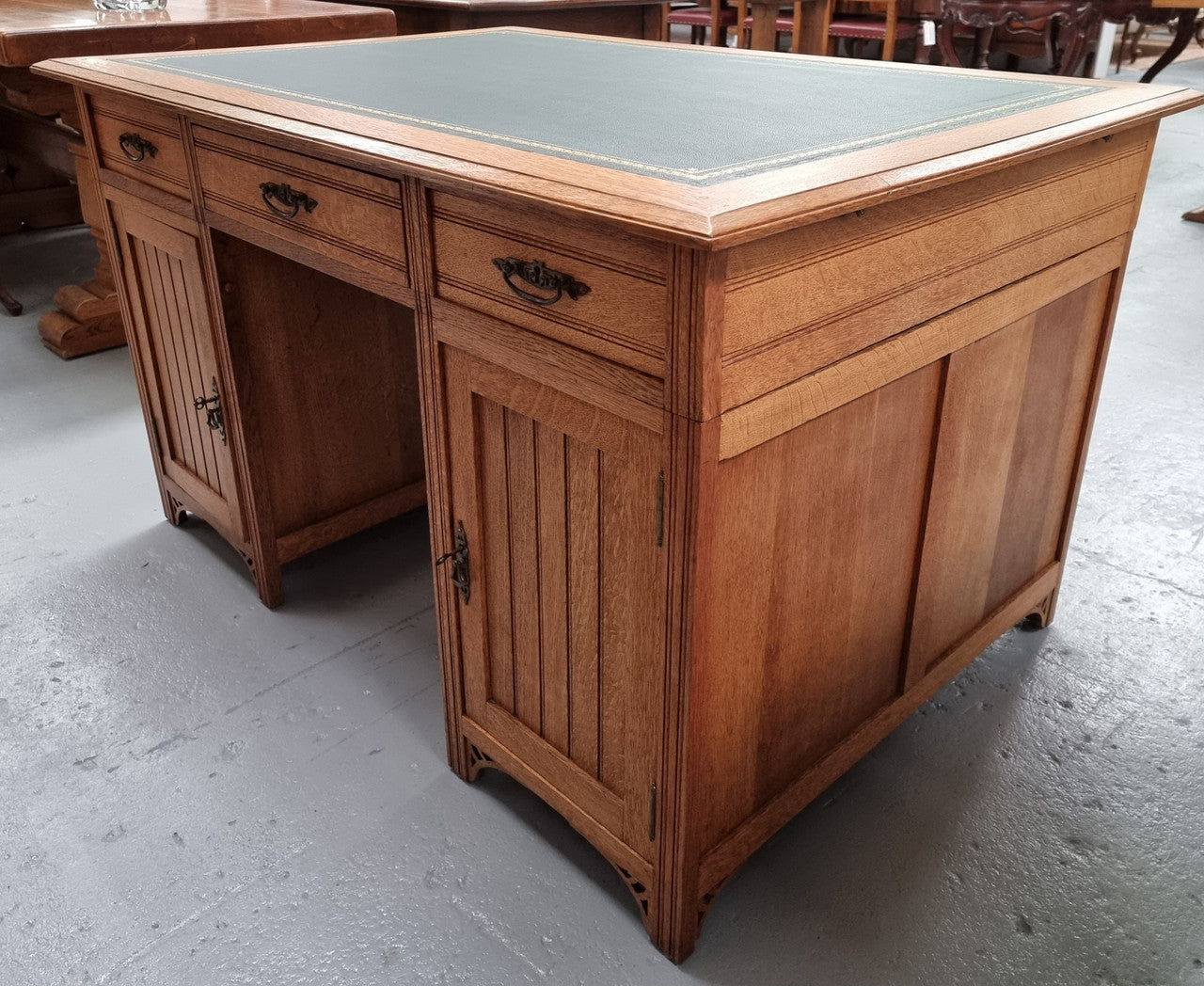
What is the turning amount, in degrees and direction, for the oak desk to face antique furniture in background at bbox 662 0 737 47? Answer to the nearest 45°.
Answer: approximately 135° to its right

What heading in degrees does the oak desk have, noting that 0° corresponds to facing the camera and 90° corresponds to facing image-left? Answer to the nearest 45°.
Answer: approximately 45°

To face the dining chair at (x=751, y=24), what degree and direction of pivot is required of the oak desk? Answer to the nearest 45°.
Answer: approximately 135° to its right

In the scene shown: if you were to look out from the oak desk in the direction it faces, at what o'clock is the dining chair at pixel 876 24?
The dining chair is roughly at 5 o'clock from the oak desk.
